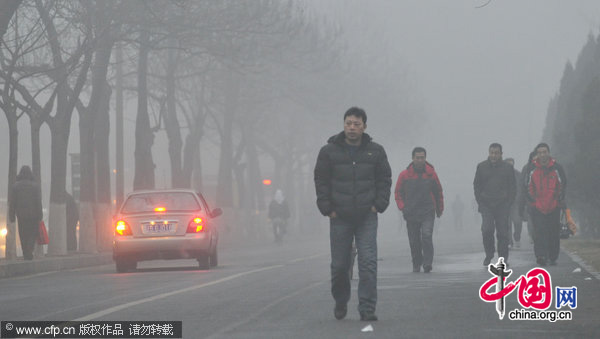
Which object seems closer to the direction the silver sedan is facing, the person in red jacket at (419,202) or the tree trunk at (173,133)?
the tree trunk

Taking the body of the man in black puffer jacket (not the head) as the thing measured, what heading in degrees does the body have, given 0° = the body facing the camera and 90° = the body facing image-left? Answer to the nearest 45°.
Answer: approximately 0°

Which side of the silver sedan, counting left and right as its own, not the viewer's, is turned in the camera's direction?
back

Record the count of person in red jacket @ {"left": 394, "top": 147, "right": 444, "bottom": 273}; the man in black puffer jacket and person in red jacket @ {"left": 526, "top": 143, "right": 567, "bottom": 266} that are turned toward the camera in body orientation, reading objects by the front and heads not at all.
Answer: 3

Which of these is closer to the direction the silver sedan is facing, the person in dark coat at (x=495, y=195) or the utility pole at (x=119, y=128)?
the utility pole

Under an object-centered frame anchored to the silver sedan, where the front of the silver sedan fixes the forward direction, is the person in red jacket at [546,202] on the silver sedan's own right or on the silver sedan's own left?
on the silver sedan's own right

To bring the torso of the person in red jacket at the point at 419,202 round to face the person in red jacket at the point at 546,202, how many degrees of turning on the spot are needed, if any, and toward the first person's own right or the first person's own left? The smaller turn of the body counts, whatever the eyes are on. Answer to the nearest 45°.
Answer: approximately 90° to the first person's own left

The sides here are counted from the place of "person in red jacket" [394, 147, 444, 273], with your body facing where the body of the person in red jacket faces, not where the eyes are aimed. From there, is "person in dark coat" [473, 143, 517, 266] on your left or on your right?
on your left
